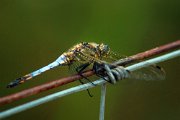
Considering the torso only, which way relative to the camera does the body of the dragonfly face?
to the viewer's right
